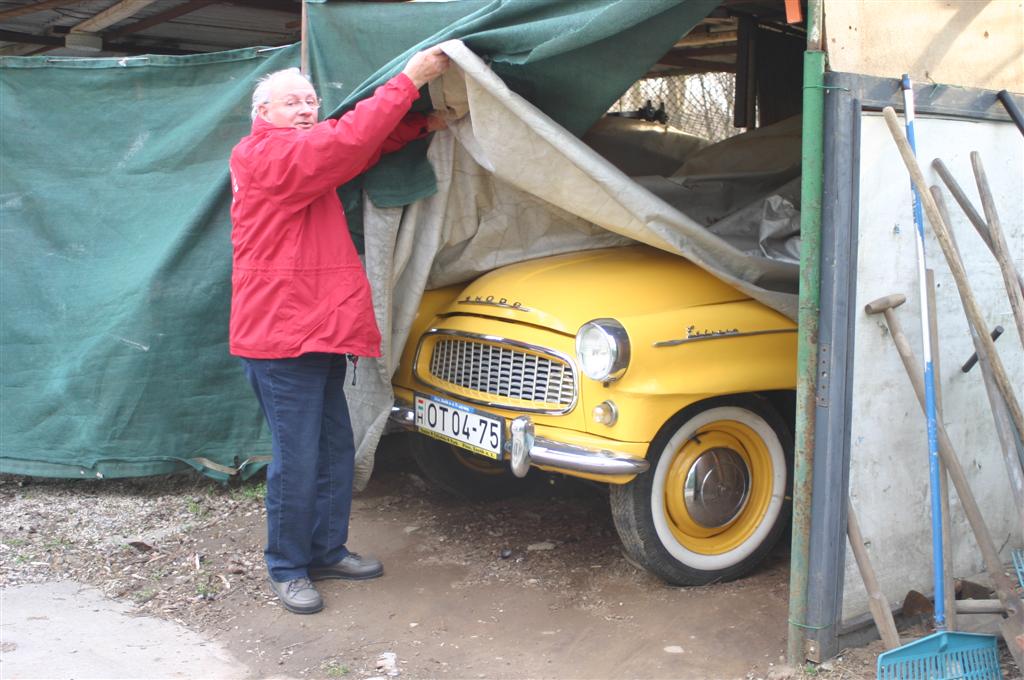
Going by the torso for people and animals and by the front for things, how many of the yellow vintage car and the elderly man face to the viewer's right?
1

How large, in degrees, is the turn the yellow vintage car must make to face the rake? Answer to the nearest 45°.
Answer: approximately 90° to its left

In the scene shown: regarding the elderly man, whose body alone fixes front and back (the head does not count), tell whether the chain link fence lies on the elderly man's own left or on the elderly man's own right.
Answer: on the elderly man's own left

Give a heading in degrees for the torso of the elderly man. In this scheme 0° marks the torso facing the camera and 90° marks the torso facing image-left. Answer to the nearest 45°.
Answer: approximately 270°

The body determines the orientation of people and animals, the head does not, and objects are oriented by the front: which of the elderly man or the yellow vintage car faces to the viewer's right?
the elderly man

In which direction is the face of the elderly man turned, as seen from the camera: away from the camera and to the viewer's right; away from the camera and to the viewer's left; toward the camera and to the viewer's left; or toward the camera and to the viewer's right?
toward the camera and to the viewer's right

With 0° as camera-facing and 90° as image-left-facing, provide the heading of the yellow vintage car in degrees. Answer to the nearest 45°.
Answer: approximately 45°

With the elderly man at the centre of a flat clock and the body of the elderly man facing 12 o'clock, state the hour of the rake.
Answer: The rake is roughly at 1 o'clock from the elderly man.

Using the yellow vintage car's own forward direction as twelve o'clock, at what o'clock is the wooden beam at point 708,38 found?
The wooden beam is roughly at 5 o'clock from the yellow vintage car.

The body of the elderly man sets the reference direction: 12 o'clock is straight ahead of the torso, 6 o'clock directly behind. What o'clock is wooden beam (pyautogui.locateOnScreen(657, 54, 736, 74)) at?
The wooden beam is roughly at 10 o'clock from the elderly man.

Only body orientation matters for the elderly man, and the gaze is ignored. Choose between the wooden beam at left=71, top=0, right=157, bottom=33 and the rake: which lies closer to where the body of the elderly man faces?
the rake

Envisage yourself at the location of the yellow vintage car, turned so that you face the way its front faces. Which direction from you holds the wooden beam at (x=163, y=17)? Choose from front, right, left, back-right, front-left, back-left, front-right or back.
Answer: right

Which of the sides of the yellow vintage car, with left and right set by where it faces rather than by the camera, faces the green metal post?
left

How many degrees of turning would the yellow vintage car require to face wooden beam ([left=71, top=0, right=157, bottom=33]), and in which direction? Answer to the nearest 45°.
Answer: approximately 90° to its right
